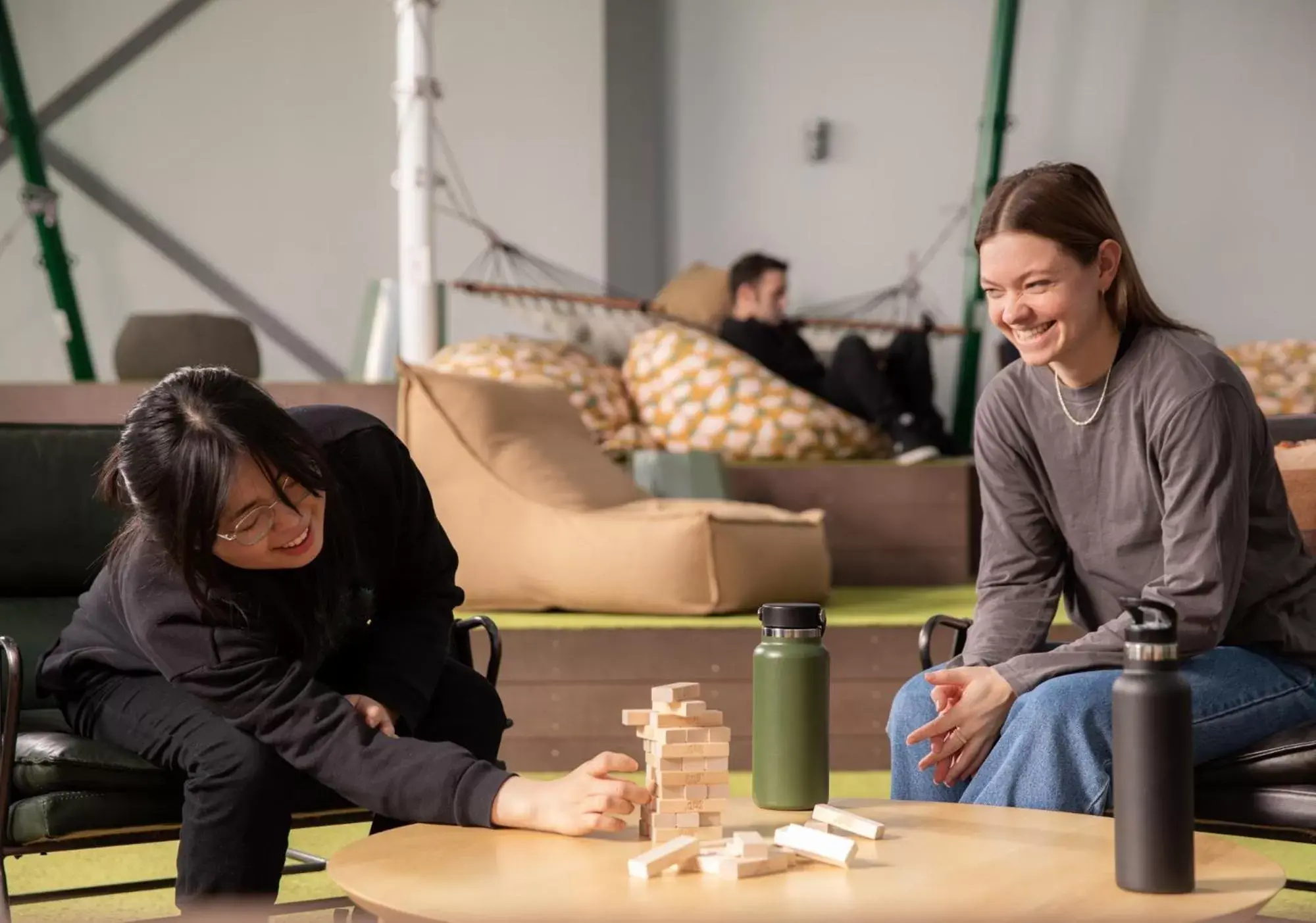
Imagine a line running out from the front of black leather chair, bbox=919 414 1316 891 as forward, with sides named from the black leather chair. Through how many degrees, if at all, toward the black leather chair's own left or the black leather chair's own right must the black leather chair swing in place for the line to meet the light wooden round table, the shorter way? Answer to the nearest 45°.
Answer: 0° — it already faces it

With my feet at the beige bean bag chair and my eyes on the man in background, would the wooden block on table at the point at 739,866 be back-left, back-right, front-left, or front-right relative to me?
back-right

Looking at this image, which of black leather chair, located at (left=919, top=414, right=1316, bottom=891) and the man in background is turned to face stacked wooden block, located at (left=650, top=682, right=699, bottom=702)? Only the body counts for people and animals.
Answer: the black leather chair

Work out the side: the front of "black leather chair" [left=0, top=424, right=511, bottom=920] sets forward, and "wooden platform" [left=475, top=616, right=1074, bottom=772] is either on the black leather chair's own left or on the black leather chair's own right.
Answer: on the black leather chair's own left

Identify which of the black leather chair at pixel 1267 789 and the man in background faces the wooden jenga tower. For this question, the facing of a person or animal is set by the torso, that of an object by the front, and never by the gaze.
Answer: the black leather chair

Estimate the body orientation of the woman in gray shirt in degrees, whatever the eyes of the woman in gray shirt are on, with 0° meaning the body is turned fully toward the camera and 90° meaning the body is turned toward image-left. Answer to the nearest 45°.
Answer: approximately 45°
